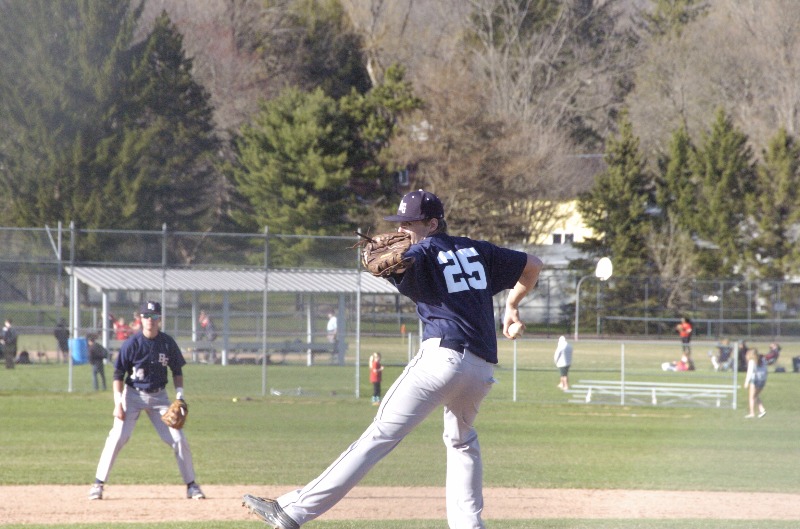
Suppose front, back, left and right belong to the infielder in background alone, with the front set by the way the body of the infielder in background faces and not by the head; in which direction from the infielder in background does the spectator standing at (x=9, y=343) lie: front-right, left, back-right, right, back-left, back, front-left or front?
back

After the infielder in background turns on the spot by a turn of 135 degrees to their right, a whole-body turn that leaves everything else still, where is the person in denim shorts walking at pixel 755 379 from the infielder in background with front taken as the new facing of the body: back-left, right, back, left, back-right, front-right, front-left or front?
right

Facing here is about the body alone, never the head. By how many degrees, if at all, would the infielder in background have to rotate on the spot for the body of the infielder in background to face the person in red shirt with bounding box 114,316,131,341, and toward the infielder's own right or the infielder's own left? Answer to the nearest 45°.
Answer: approximately 180°

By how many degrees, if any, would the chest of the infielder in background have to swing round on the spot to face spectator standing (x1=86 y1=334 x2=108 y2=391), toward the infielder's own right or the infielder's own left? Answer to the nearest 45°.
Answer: approximately 180°

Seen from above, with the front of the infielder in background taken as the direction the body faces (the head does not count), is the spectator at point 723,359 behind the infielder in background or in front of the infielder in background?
behind

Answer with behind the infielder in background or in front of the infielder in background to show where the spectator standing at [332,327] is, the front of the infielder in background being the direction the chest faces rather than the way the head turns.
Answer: behind

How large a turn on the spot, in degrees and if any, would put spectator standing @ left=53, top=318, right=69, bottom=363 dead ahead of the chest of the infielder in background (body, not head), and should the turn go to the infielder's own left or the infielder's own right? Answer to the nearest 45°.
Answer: approximately 180°

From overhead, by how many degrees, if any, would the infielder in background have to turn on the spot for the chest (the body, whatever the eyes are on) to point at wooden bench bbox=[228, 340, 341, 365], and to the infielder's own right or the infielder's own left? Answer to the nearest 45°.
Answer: approximately 180°

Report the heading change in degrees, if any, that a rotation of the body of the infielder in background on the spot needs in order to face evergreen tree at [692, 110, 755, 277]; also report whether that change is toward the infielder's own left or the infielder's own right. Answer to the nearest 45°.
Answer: approximately 135° to the infielder's own left

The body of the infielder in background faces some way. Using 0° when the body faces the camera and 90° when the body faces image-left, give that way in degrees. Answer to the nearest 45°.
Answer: approximately 0°
